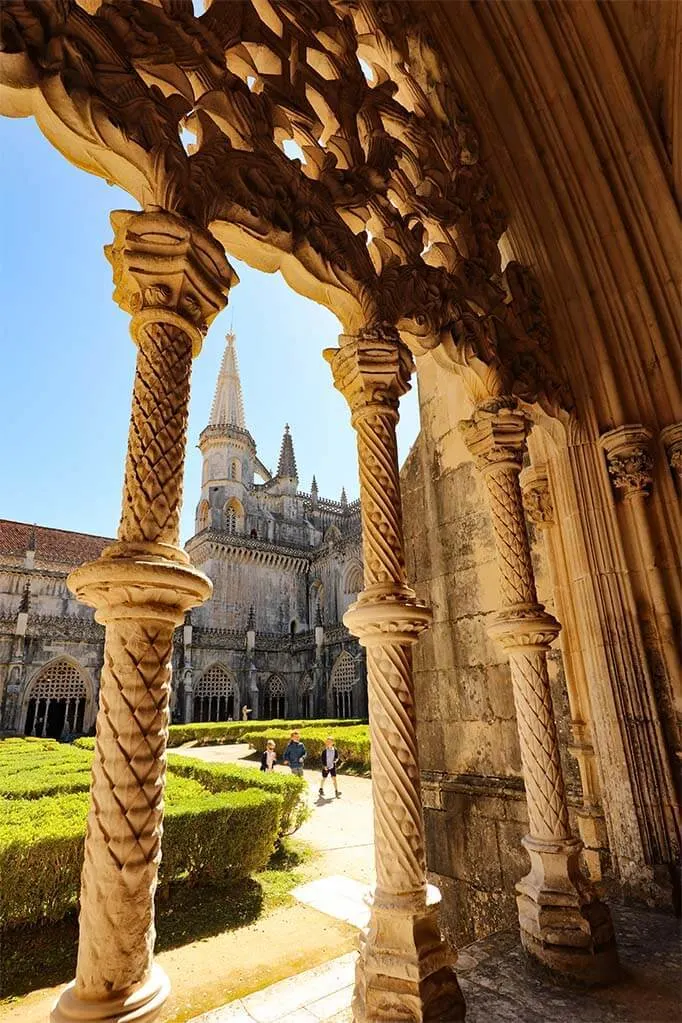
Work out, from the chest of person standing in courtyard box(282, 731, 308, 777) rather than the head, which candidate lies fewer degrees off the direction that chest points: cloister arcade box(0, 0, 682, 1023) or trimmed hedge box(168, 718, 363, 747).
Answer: the cloister arcade

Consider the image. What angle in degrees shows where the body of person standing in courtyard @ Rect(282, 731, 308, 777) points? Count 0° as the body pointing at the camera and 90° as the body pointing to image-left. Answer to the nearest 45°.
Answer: approximately 0°

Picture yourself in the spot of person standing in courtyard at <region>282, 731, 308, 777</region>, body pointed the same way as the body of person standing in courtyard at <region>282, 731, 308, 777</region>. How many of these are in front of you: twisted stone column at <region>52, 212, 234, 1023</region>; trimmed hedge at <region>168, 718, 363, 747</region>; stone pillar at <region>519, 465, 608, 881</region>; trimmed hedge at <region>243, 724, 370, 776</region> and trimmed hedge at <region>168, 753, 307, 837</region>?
3

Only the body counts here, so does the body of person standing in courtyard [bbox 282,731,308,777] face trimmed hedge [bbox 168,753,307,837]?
yes

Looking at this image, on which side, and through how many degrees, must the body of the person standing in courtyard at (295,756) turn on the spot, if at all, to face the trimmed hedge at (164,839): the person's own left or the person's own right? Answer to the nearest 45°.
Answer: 0° — they already face it

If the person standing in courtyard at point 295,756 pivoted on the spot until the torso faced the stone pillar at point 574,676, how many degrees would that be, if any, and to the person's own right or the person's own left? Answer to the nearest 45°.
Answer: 0° — they already face it

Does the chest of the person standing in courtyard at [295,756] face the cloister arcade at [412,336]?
yes

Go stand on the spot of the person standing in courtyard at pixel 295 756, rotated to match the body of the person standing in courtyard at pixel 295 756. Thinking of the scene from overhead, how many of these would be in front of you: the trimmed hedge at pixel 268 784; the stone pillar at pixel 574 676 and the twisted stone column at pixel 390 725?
3
